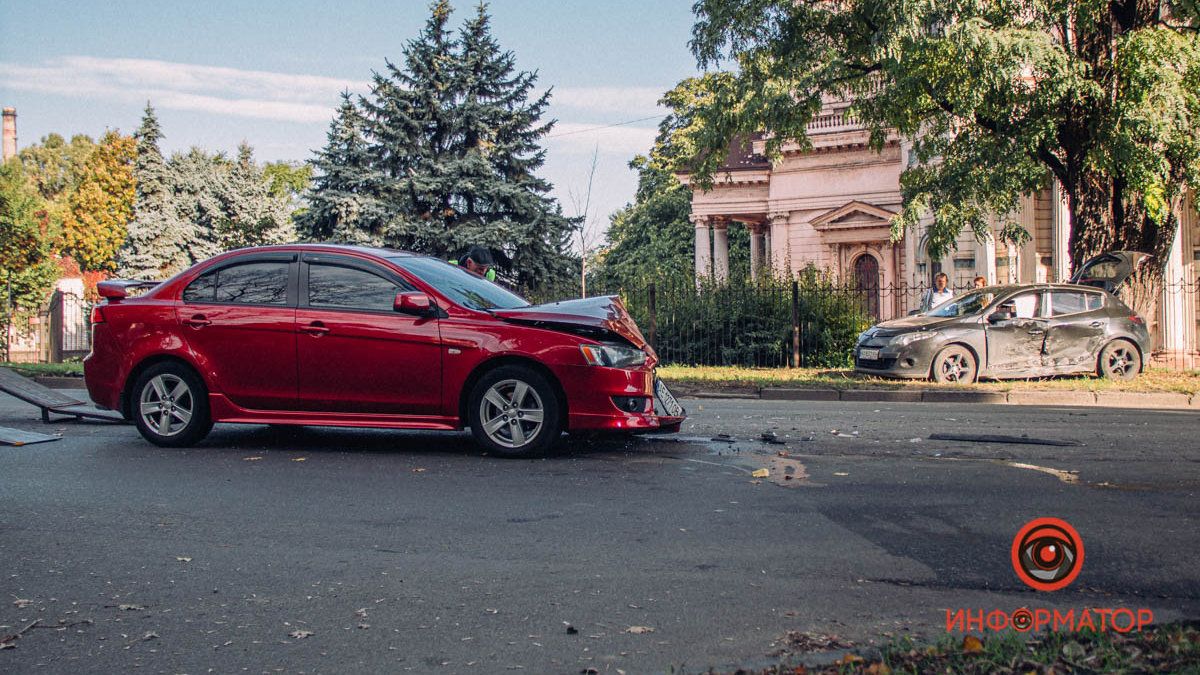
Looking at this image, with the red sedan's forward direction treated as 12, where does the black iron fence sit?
The black iron fence is roughly at 10 o'clock from the red sedan.

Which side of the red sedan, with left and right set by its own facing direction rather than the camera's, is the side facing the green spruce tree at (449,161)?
left

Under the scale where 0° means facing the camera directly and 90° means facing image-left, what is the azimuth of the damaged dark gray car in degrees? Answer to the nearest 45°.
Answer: approximately 45°

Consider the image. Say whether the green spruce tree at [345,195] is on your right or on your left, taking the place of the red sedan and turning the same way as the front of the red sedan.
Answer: on your left

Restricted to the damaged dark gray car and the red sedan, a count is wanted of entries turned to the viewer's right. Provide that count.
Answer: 1

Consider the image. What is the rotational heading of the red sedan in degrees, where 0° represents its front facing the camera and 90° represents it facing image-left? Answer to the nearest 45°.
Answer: approximately 270°

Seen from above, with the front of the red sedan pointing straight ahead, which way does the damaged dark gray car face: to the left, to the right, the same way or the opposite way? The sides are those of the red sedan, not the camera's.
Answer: the opposite way

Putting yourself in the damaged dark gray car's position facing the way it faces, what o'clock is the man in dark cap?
The man in dark cap is roughly at 12 o'clock from the damaged dark gray car.

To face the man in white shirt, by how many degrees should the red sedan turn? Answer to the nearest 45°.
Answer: approximately 45° to its left

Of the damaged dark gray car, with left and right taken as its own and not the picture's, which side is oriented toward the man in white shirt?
right

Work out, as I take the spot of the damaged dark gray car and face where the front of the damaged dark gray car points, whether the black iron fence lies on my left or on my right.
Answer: on my right

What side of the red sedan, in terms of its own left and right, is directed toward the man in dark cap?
left
